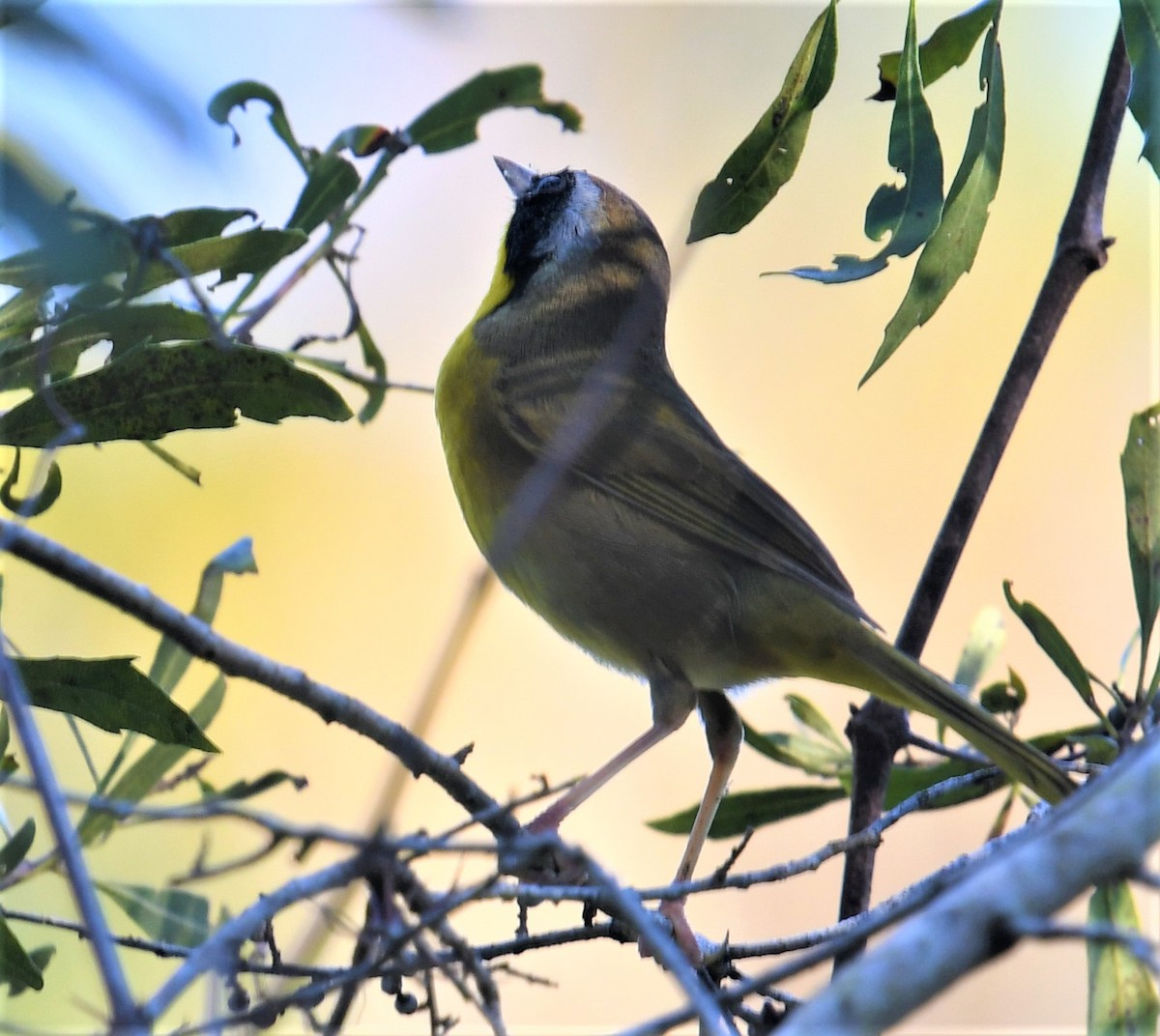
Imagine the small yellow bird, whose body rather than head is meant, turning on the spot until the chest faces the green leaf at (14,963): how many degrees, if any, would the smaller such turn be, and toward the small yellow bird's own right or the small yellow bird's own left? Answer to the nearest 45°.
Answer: approximately 45° to the small yellow bird's own left

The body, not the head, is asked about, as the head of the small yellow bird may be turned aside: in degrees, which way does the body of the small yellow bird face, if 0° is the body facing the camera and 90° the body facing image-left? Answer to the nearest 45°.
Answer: approximately 90°

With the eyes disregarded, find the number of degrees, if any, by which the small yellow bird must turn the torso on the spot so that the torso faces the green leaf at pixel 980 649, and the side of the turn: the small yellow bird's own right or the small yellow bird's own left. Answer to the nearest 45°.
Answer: approximately 135° to the small yellow bird's own right

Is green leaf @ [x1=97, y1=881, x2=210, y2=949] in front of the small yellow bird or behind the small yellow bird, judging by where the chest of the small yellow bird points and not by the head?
in front
